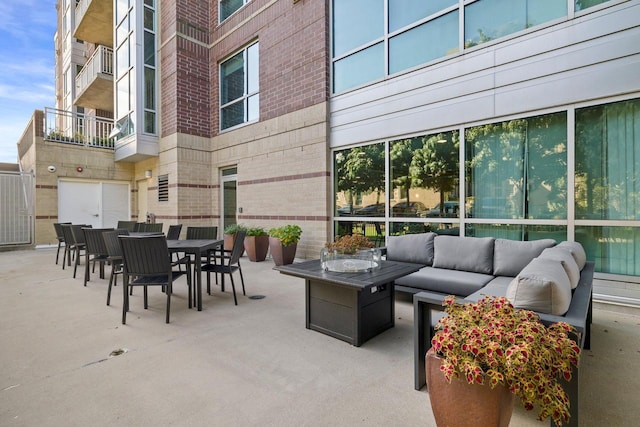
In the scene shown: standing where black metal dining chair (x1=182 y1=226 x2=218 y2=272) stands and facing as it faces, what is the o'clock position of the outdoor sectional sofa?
The outdoor sectional sofa is roughly at 11 o'clock from the black metal dining chair.

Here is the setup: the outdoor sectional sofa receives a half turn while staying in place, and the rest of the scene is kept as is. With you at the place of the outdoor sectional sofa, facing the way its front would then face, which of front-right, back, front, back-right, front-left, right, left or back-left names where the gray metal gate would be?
back-left

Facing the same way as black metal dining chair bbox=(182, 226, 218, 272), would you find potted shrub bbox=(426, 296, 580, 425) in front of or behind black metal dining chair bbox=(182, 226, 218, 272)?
in front

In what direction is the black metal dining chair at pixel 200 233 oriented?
toward the camera

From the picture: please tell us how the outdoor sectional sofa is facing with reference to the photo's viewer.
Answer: facing the viewer and to the left of the viewer

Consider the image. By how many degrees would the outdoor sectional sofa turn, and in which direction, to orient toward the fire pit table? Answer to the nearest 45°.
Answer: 0° — it already faces it

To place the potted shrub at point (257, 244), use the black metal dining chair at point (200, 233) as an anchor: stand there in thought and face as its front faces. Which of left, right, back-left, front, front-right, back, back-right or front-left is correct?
back-left

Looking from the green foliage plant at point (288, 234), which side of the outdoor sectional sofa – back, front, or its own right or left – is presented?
right

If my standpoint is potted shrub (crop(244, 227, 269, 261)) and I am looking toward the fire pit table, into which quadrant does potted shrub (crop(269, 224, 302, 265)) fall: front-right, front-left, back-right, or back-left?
front-left

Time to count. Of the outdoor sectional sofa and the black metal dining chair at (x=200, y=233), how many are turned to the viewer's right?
0
